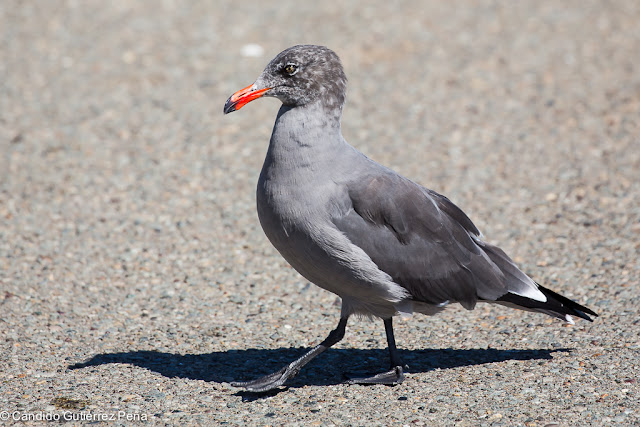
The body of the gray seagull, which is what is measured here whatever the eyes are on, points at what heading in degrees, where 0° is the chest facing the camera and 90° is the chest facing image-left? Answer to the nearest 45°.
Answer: approximately 90°
